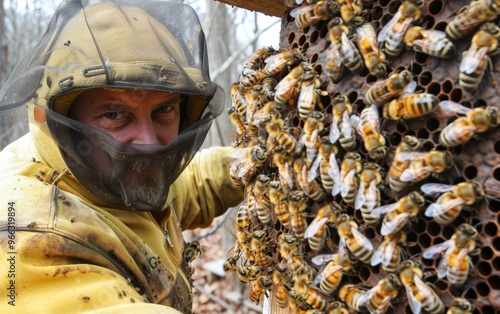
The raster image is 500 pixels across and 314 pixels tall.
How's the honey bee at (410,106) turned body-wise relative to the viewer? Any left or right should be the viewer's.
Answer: facing to the left of the viewer
